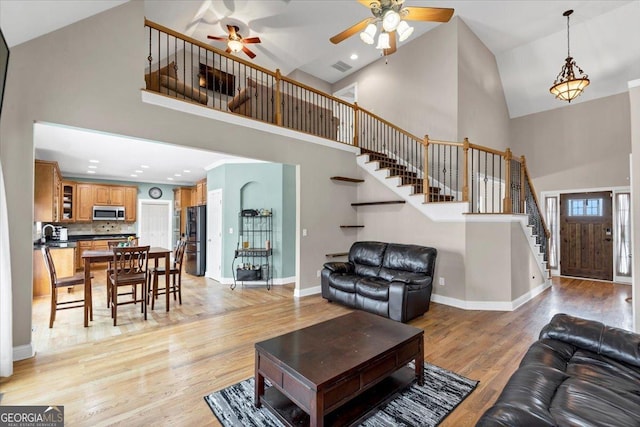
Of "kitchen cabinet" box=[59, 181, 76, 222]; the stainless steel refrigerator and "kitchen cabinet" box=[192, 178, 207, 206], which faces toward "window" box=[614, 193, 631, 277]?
"kitchen cabinet" box=[59, 181, 76, 222]

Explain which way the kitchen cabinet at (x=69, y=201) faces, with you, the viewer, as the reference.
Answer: facing the viewer and to the right of the viewer

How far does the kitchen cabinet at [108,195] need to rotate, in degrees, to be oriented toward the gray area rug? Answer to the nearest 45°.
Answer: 0° — it already faces it

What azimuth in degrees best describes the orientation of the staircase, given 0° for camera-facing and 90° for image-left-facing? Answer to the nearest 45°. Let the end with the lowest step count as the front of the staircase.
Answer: approximately 270°

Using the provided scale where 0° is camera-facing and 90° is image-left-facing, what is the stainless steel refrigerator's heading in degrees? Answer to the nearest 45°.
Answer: approximately 45°

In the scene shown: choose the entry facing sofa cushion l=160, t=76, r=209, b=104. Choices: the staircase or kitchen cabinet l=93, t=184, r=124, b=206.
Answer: the kitchen cabinet

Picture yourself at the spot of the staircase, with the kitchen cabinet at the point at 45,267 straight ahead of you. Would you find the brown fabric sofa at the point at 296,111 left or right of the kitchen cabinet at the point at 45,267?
right

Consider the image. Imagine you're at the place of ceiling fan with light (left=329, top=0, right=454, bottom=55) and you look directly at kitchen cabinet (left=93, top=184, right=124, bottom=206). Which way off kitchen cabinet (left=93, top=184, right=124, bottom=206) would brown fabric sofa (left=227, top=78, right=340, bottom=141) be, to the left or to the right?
right

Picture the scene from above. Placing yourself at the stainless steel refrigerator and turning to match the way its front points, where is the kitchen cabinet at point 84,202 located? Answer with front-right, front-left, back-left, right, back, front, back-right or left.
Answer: right
